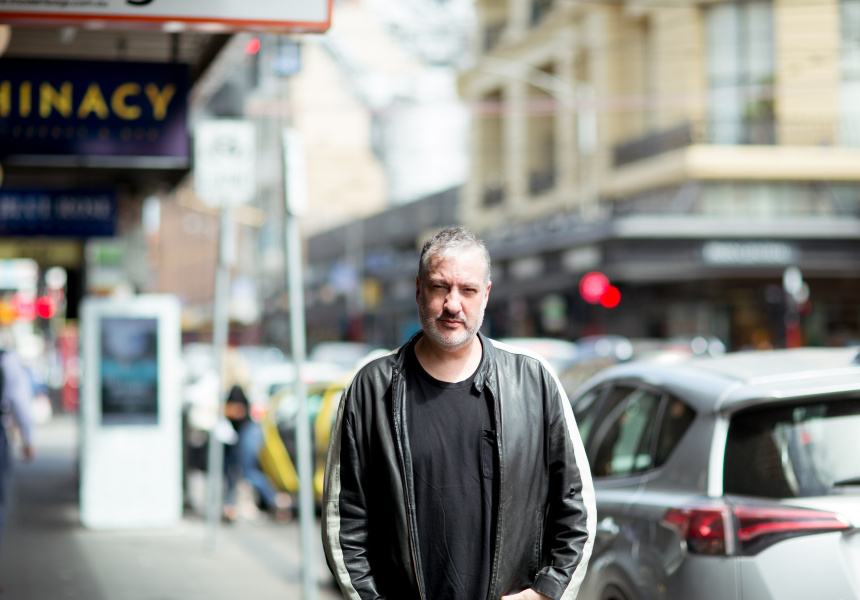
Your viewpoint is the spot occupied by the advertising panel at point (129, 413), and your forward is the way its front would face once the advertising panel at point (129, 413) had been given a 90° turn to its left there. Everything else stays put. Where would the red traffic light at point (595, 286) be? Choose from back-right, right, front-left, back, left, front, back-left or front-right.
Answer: front-left

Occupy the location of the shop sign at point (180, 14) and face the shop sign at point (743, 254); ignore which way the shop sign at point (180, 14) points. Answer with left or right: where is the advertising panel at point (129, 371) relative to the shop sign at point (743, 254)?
left

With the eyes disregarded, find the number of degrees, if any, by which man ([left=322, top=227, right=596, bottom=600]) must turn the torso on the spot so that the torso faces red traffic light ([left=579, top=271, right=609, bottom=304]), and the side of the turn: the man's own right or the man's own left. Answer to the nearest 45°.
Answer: approximately 180°

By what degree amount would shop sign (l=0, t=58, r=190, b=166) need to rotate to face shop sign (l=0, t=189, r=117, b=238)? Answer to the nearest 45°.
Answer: approximately 180°

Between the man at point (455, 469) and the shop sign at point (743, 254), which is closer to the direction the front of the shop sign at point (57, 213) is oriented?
the man

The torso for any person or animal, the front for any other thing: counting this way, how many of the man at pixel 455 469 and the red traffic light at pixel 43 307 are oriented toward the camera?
2

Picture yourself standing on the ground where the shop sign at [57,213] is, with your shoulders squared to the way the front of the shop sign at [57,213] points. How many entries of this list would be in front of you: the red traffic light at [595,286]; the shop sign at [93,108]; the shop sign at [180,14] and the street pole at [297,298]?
3

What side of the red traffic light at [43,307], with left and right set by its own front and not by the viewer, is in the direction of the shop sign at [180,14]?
front

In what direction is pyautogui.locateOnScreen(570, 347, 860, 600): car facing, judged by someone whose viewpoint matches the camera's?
facing away from the viewer and to the left of the viewer
